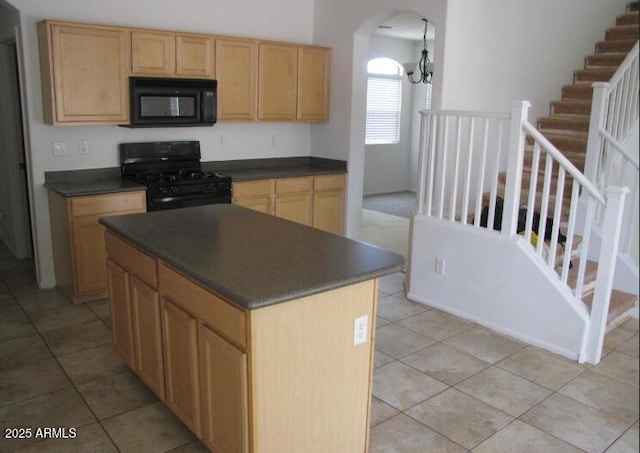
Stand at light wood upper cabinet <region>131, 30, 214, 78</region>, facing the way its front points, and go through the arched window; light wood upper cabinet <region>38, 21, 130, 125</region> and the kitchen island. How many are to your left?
1

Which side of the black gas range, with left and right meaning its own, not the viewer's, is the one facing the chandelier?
left

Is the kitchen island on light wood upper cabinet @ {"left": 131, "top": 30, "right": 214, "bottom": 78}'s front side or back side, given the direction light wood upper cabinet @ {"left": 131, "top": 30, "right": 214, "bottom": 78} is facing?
on the front side

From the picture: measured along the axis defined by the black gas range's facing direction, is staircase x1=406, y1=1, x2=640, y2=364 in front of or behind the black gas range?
in front

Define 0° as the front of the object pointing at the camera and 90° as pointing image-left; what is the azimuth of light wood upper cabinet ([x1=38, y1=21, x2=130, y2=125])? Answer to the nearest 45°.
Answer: approximately 315°

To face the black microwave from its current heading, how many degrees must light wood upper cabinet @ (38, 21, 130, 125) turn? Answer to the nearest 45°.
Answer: approximately 45° to its left

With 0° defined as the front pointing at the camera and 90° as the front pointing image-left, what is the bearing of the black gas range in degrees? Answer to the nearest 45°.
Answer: approximately 315°
